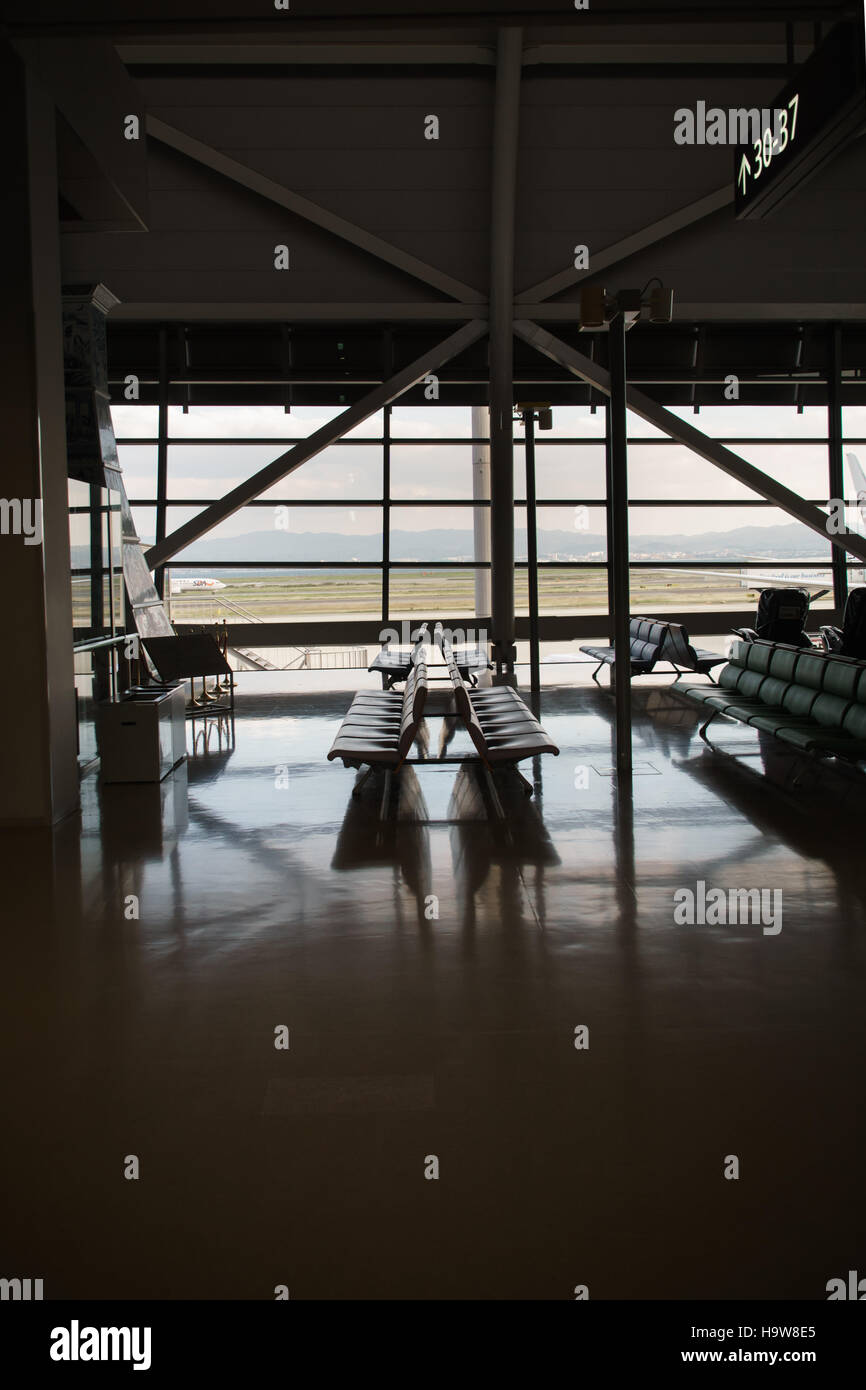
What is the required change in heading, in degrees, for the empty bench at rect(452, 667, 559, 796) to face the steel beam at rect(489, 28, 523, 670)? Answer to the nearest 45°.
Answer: approximately 90° to its left

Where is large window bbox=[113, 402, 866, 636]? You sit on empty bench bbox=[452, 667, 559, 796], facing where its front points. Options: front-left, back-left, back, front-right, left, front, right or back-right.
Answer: left

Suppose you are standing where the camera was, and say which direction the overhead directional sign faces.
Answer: facing the viewer and to the left of the viewer

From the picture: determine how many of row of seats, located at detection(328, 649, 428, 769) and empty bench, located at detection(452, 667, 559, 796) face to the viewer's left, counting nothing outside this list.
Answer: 1

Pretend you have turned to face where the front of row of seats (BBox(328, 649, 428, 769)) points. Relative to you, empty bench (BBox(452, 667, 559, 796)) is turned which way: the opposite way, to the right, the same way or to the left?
the opposite way

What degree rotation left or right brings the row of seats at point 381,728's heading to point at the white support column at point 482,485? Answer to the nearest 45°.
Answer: approximately 90° to its right

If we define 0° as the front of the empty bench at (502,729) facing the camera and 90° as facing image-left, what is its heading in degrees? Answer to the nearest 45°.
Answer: approximately 270°

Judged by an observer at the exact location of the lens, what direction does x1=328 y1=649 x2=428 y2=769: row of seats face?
facing to the left of the viewer

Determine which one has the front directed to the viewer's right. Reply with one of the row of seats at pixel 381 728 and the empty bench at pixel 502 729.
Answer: the empty bench

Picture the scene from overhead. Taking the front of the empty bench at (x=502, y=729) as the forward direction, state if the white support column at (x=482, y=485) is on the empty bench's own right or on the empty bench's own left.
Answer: on the empty bench's own left
